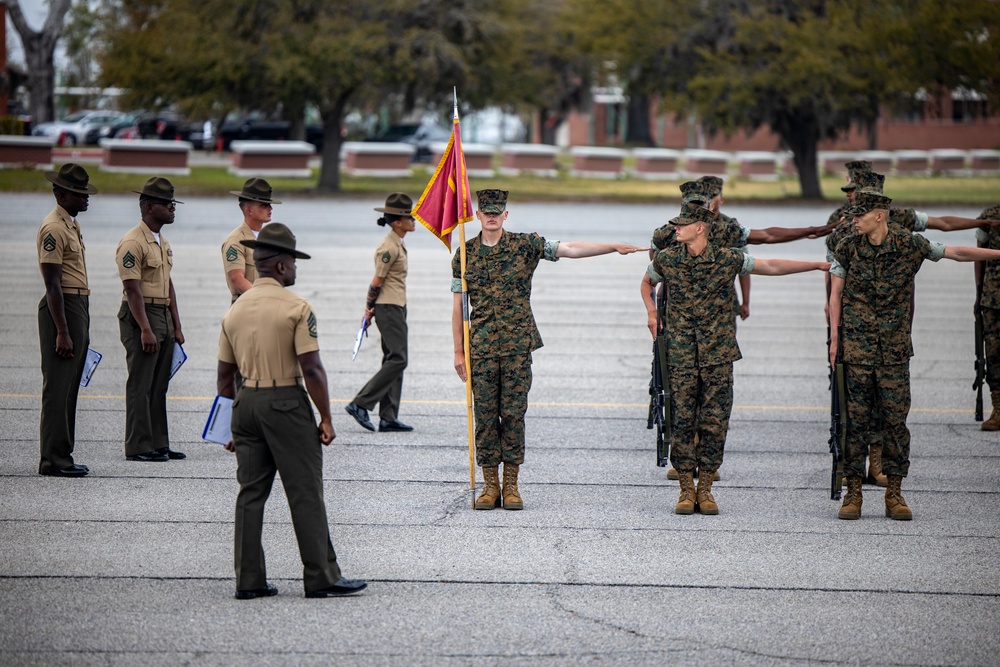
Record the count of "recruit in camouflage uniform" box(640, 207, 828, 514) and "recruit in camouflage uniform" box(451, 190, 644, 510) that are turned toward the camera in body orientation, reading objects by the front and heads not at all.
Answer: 2

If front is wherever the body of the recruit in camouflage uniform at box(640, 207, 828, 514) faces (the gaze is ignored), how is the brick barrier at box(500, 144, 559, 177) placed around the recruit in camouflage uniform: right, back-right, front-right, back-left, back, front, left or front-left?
back

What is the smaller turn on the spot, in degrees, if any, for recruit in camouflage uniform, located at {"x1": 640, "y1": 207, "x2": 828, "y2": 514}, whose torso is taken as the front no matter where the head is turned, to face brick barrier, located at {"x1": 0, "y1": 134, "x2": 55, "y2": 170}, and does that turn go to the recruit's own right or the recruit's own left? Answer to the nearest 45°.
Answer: approximately 135° to the recruit's own right

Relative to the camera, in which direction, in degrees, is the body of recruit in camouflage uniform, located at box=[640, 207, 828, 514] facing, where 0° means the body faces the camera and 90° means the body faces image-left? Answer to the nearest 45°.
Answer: approximately 0°

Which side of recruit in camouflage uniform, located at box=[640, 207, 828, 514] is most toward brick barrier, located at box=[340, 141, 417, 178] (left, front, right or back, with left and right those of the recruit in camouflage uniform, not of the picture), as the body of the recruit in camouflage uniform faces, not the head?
back

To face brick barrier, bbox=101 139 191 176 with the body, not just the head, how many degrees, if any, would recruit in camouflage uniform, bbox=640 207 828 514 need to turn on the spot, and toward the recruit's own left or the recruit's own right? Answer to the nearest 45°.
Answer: approximately 135° to the recruit's own right

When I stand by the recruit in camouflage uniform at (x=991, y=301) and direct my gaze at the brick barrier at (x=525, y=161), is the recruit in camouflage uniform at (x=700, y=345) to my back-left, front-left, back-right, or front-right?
back-left

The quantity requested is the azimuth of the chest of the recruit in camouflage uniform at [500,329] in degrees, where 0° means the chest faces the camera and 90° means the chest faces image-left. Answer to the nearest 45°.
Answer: approximately 0°
